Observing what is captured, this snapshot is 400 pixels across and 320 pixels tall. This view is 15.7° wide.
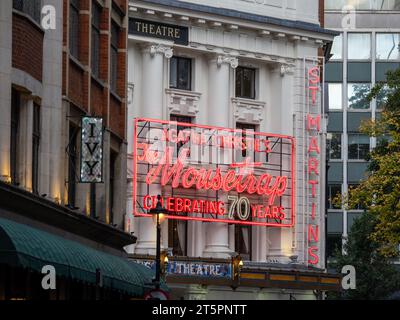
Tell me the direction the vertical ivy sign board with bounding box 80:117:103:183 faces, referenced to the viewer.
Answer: facing the viewer

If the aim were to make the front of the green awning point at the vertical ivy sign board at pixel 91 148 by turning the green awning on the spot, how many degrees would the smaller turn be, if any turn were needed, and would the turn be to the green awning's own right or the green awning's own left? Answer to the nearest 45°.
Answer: approximately 135° to the green awning's own left

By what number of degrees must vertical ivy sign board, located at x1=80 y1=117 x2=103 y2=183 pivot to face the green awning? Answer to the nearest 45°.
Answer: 0° — it already faces it

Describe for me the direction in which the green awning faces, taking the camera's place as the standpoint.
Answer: facing the viewer and to the right of the viewer

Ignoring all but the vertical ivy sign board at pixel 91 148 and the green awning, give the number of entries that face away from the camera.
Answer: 0
